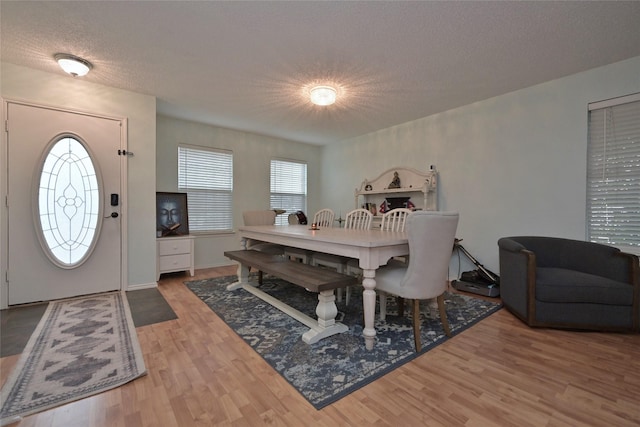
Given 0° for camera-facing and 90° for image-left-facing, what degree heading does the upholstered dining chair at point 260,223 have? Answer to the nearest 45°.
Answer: approximately 315°

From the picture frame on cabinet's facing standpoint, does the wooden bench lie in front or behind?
in front

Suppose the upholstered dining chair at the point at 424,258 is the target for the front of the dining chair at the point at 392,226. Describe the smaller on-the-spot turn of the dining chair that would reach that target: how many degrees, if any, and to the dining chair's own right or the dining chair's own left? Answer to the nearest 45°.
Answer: approximately 45° to the dining chair's own left

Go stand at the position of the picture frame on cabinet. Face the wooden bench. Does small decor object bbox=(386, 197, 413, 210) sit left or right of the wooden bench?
left

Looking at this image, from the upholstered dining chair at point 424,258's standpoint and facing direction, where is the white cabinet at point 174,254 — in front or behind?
in front

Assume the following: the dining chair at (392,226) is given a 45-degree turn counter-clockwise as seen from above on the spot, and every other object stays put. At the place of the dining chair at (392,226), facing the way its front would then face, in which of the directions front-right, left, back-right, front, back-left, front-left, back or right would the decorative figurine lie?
back

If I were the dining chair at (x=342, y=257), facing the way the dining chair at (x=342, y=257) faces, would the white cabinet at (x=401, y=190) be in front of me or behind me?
behind

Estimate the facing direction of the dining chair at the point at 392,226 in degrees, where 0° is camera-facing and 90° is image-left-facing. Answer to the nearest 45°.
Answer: approximately 45°

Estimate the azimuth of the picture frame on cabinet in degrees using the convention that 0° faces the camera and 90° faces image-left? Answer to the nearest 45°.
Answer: approximately 0°
